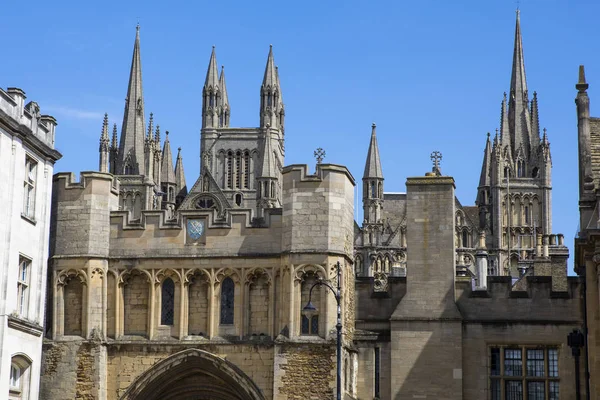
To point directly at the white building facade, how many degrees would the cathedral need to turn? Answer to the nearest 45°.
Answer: approximately 45° to its right

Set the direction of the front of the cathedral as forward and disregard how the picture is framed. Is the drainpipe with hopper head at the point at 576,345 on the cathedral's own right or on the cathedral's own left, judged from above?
on the cathedral's own left

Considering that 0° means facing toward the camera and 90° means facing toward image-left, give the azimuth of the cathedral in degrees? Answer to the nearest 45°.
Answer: approximately 0°
